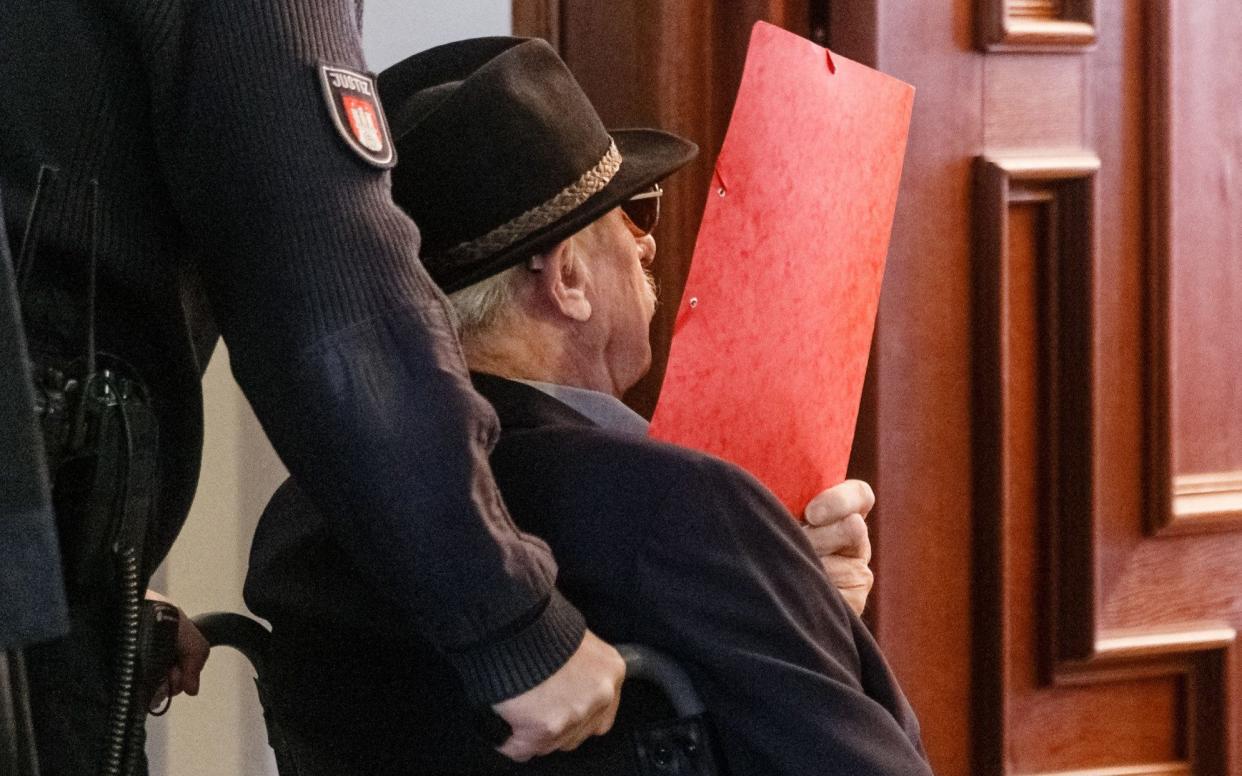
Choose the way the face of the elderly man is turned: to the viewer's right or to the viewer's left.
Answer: to the viewer's right

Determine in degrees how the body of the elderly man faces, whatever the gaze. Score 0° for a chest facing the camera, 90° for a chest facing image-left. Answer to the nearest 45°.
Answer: approximately 225°
